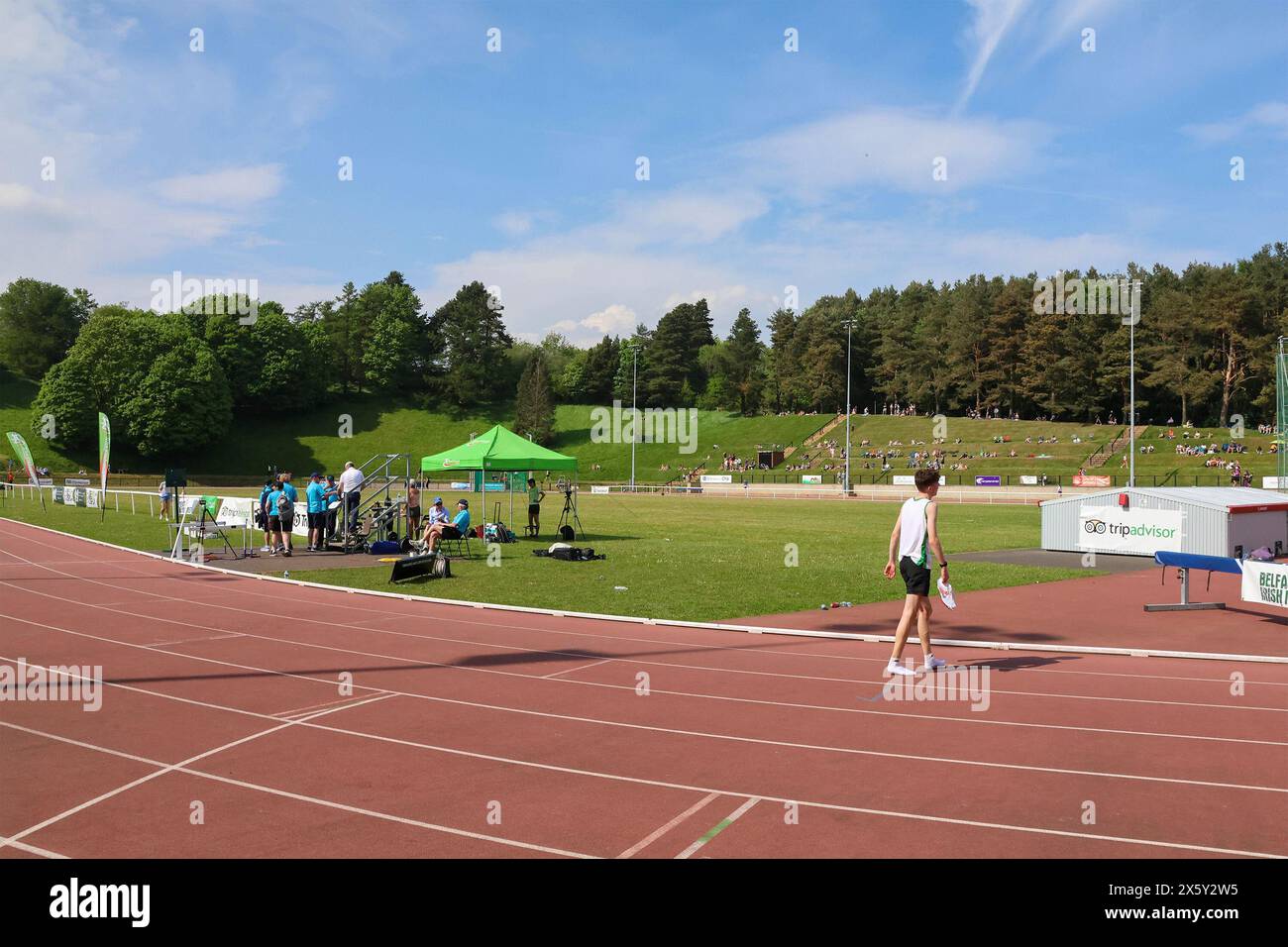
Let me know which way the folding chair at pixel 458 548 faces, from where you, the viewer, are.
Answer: facing to the left of the viewer

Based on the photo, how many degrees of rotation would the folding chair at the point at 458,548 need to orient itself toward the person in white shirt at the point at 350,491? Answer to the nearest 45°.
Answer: approximately 45° to its right

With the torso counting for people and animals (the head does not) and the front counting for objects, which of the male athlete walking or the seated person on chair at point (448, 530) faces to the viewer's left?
the seated person on chair

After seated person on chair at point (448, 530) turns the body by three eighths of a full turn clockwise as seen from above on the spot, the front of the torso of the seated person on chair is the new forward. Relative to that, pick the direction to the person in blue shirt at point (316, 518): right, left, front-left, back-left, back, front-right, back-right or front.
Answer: left

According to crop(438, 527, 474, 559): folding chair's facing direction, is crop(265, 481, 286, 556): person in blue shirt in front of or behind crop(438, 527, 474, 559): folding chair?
in front

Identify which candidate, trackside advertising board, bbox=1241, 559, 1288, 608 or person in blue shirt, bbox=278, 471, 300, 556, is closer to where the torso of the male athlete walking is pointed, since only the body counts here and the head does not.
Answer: the trackside advertising board

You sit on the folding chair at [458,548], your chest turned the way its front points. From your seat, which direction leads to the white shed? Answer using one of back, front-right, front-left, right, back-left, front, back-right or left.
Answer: back

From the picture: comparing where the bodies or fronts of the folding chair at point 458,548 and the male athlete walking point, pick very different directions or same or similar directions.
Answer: very different directions

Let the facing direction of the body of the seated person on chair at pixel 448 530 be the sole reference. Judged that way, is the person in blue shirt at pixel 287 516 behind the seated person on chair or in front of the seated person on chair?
in front

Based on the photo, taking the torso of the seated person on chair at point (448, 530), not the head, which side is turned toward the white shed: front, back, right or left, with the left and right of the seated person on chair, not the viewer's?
back

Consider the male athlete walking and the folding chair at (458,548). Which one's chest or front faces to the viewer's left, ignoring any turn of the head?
the folding chair
